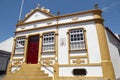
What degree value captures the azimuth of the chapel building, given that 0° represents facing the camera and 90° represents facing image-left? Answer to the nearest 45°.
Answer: approximately 45°
